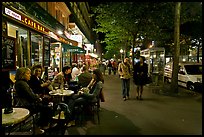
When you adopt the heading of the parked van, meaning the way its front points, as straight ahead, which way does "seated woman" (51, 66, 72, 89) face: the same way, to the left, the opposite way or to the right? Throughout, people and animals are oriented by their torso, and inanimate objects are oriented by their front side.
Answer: to the left

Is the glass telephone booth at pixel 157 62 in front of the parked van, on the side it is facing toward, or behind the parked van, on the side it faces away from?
behind

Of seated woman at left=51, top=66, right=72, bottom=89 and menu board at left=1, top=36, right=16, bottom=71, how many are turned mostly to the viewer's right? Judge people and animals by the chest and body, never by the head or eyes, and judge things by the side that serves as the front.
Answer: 1

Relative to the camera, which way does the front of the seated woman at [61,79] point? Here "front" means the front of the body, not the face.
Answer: to the viewer's right

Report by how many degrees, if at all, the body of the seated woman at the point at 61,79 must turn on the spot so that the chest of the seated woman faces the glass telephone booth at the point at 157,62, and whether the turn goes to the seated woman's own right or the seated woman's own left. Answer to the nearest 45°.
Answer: approximately 45° to the seated woman's own left

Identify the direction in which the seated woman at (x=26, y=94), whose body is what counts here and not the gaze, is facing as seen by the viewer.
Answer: to the viewer's right

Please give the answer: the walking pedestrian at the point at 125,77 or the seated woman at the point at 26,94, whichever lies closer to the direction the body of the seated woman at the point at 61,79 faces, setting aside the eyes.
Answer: the walking pedestrian

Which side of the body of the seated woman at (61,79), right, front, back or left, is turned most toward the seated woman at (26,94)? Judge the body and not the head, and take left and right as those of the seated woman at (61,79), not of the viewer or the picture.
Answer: right

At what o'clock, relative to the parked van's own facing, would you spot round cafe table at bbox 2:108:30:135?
The round cafe table is roughly at 2 o'clock from the parked van.
